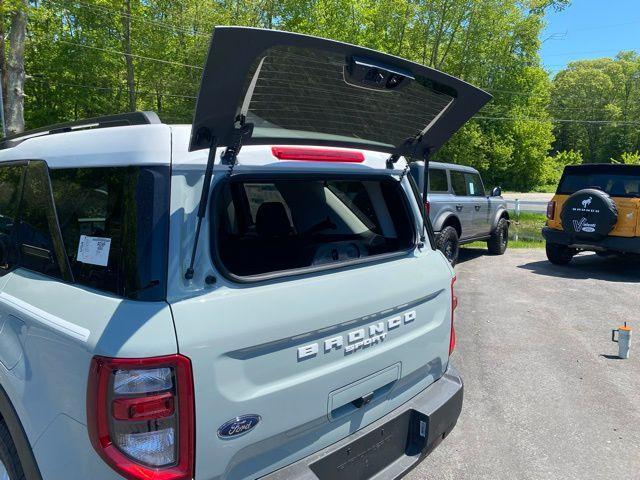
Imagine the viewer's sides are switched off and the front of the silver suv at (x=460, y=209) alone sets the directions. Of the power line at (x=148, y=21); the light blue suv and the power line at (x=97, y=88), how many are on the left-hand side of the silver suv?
2

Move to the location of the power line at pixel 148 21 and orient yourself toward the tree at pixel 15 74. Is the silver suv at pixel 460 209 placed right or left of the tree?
left

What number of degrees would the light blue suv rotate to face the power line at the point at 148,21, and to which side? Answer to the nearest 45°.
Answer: approximately 45° to its right

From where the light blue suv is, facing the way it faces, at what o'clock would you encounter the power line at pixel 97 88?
The power line is roughly at 1 o'clock from the light blue suv.

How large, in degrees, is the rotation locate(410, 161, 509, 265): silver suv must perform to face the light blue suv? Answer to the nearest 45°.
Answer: approximately 135° to its right

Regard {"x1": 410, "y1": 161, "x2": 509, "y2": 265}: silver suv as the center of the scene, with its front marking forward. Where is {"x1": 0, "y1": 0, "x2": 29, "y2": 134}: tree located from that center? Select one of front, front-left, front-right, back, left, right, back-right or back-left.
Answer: back-left

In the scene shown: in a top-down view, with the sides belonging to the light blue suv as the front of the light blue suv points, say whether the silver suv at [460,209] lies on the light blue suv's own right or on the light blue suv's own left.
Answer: on the light blue suv's own right

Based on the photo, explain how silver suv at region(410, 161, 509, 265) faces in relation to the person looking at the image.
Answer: facing away from the viewer and to the right of the viewer

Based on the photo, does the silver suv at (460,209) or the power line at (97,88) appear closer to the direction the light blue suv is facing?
the power line

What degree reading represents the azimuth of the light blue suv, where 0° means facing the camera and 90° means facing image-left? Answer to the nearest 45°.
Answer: approximately 135°

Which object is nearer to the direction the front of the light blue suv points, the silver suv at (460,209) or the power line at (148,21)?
the power line

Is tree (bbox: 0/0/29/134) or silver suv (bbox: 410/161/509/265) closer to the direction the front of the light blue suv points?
the tree

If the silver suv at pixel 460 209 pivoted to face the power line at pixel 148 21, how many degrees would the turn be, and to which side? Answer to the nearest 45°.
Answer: approximately 90° to its left
